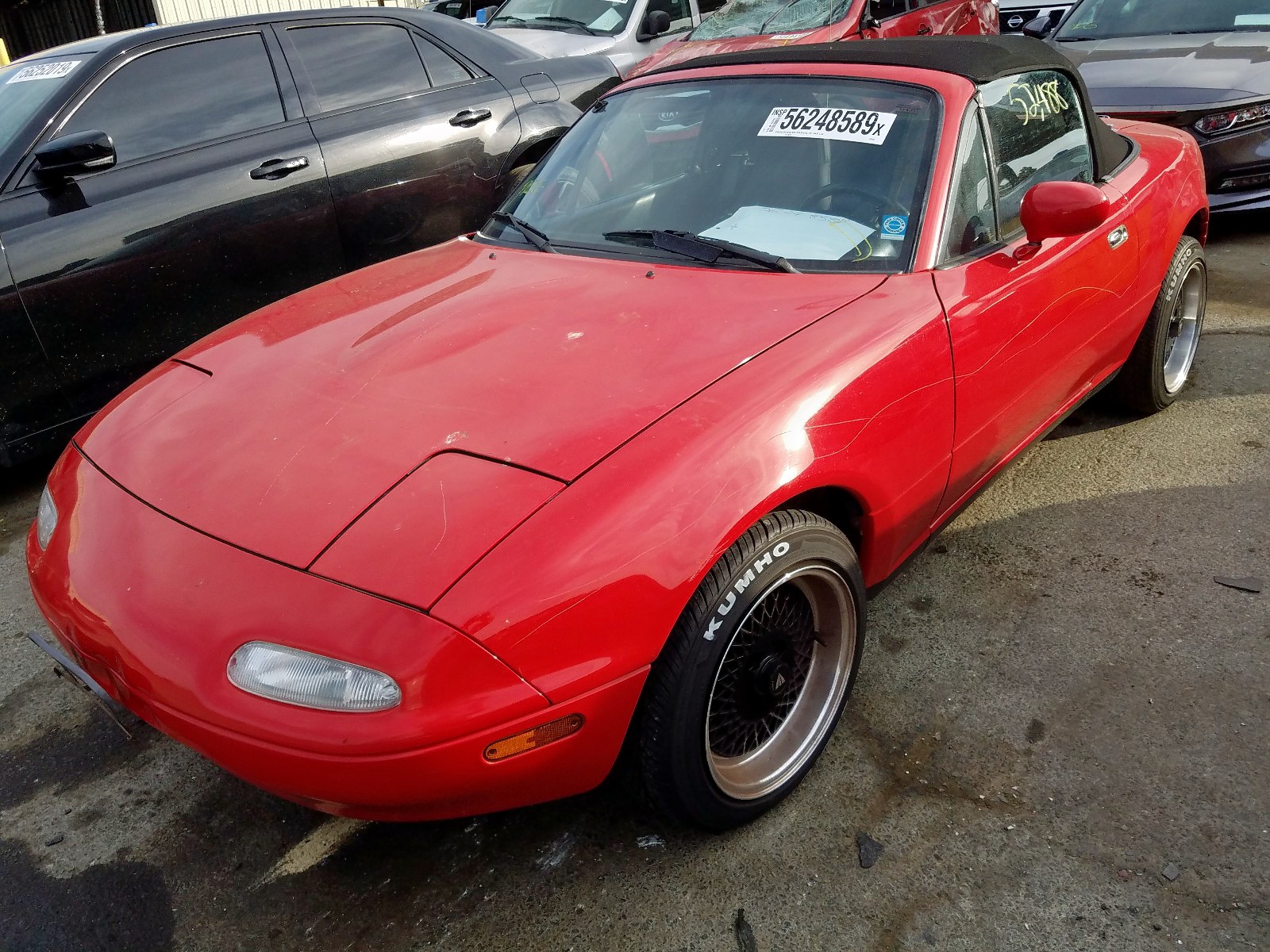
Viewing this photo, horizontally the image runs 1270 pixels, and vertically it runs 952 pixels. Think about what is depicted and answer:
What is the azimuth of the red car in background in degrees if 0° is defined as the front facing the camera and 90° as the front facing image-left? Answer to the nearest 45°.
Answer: approximately 45°

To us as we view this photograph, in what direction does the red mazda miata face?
facing the viewer and to the left of the viewer

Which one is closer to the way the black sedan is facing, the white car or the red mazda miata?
the red mazda miata

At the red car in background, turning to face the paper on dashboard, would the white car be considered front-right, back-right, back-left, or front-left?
back-right

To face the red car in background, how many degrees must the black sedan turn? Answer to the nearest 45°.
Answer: approximately 180°

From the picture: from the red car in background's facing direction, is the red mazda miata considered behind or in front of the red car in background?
in front

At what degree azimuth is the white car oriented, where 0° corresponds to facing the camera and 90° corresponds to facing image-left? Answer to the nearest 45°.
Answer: approximately 45°

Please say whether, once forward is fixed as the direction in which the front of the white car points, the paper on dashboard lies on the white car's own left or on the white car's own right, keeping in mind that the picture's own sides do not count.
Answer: on the white car's own left

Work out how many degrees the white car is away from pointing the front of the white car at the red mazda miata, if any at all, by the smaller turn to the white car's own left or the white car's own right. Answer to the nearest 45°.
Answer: approximately 45° to the white car's own left

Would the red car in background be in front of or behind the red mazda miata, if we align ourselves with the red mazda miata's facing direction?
behind
